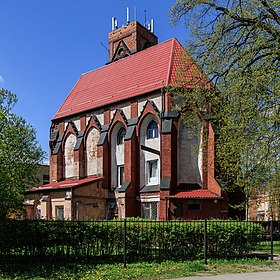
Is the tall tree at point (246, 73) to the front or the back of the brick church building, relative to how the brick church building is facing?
to the back
